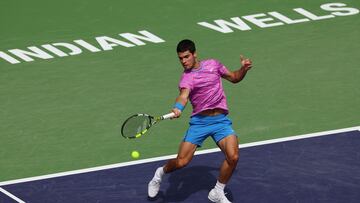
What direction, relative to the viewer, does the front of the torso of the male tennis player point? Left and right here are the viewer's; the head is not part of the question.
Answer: facing the viewer

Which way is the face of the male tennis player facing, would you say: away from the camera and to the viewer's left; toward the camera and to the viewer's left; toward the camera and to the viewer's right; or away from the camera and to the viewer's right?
toward the camera and to the viewer's left
